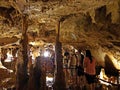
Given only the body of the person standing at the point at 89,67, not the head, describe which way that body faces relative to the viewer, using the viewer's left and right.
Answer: facing away from the viewer and to the left of the viewer

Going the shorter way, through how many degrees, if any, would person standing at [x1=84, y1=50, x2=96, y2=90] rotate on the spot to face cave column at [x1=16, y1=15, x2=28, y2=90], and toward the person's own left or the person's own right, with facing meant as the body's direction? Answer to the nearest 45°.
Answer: approximately 45° to the person's own left
